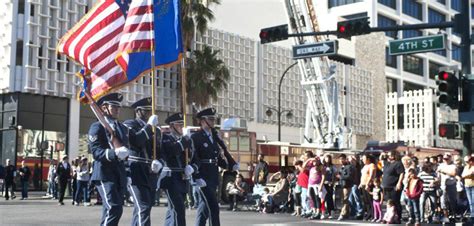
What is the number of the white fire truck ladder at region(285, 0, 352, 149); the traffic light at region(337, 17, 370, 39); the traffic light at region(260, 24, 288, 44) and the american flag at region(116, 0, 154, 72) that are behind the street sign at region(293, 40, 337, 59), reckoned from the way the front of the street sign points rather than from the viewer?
1

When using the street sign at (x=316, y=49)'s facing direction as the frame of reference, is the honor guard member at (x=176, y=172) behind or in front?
in front

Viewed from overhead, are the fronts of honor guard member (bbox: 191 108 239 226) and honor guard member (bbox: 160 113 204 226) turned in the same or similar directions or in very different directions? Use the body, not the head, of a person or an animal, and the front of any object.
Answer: same or similar directions

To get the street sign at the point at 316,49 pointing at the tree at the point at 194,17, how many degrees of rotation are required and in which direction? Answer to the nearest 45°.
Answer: approximately 135° to its right

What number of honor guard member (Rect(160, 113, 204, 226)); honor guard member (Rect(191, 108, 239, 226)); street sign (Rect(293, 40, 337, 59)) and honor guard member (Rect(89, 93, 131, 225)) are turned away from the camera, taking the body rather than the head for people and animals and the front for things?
0

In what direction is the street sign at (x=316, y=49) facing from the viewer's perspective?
toward the camera

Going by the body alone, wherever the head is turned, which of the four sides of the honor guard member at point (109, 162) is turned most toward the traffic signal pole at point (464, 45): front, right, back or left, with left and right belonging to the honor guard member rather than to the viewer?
left

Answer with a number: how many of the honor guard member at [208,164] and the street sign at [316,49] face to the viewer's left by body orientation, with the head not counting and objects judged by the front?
0

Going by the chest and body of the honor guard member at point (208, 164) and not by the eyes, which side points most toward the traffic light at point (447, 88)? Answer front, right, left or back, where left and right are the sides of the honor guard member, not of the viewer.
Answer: left

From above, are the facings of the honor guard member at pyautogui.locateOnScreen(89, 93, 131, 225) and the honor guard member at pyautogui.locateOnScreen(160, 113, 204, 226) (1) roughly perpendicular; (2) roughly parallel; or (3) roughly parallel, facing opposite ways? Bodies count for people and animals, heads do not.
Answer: roughly parallel

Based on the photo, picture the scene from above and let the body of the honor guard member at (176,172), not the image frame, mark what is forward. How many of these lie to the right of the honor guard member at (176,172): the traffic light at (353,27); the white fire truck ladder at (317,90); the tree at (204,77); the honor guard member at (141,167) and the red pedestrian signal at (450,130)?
1

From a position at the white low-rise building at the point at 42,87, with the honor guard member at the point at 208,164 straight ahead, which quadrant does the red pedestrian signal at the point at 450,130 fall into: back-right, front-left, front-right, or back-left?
front-left

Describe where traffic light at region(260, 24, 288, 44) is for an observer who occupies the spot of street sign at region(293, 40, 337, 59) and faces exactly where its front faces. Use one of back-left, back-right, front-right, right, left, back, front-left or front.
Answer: front-right
